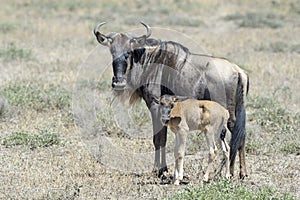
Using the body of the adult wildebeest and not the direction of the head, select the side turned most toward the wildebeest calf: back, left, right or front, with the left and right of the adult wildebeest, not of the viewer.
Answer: left

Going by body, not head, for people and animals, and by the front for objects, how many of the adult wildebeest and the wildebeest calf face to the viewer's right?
0

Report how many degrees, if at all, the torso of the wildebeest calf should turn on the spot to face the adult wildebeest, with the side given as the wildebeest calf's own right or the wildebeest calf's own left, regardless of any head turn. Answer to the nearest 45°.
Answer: approximately 135° to the wildebeest calf's own right

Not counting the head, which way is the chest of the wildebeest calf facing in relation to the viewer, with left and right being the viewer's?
facing the viewer and to the left of the viewer

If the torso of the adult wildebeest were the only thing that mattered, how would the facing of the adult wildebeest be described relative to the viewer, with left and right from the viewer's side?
facing to the left of the viewer
